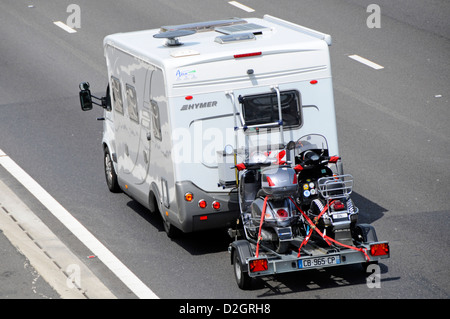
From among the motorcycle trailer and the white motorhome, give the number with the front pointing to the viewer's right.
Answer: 0

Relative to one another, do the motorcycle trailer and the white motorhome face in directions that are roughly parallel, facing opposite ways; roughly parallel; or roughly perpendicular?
roughly parallel

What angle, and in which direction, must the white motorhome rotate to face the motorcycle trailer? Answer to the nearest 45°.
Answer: approximately 180°

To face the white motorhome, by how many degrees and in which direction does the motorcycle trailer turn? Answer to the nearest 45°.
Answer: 0° — it already faces it

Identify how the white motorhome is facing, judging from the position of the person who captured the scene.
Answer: facing away from the viewer and to the left of the viewer

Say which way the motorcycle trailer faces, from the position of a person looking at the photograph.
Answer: facing away from the viewer and to the left of the viewer
